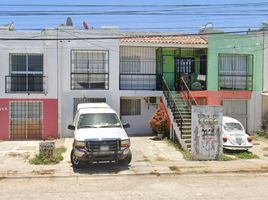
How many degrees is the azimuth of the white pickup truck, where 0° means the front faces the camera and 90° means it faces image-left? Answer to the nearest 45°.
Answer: approximately 0°

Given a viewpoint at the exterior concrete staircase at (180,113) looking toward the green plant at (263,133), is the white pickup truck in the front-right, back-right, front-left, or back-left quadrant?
back-right

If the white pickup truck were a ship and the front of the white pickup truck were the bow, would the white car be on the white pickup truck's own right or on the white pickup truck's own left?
on the white pickup truck's own left

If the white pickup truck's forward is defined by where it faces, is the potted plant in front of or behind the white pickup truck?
behind

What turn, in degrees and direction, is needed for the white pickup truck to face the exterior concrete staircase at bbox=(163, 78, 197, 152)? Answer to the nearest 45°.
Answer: approximately 135° to its left

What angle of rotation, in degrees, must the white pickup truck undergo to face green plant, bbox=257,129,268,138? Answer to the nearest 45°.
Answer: approximately 135° to its left
